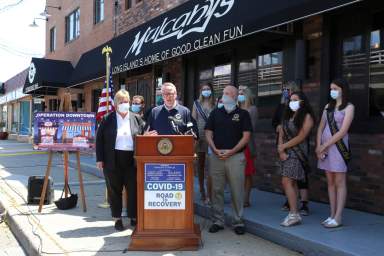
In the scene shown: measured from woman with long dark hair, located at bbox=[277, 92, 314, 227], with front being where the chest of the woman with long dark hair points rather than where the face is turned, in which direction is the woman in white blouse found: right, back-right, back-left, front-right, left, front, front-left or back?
front-right

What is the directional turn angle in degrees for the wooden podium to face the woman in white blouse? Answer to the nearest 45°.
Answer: approximately 135° to its right

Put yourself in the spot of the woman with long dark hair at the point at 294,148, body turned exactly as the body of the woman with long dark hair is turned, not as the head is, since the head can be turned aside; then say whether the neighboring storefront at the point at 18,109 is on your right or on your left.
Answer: on your right

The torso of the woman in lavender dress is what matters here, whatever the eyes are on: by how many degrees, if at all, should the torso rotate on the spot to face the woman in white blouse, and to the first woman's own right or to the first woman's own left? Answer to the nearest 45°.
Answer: approximately 45° to the first woman's own right

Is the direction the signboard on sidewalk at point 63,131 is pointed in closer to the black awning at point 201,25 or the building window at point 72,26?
the black awning
